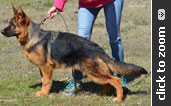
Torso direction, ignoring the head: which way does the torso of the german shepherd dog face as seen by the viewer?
to the viewer's left
